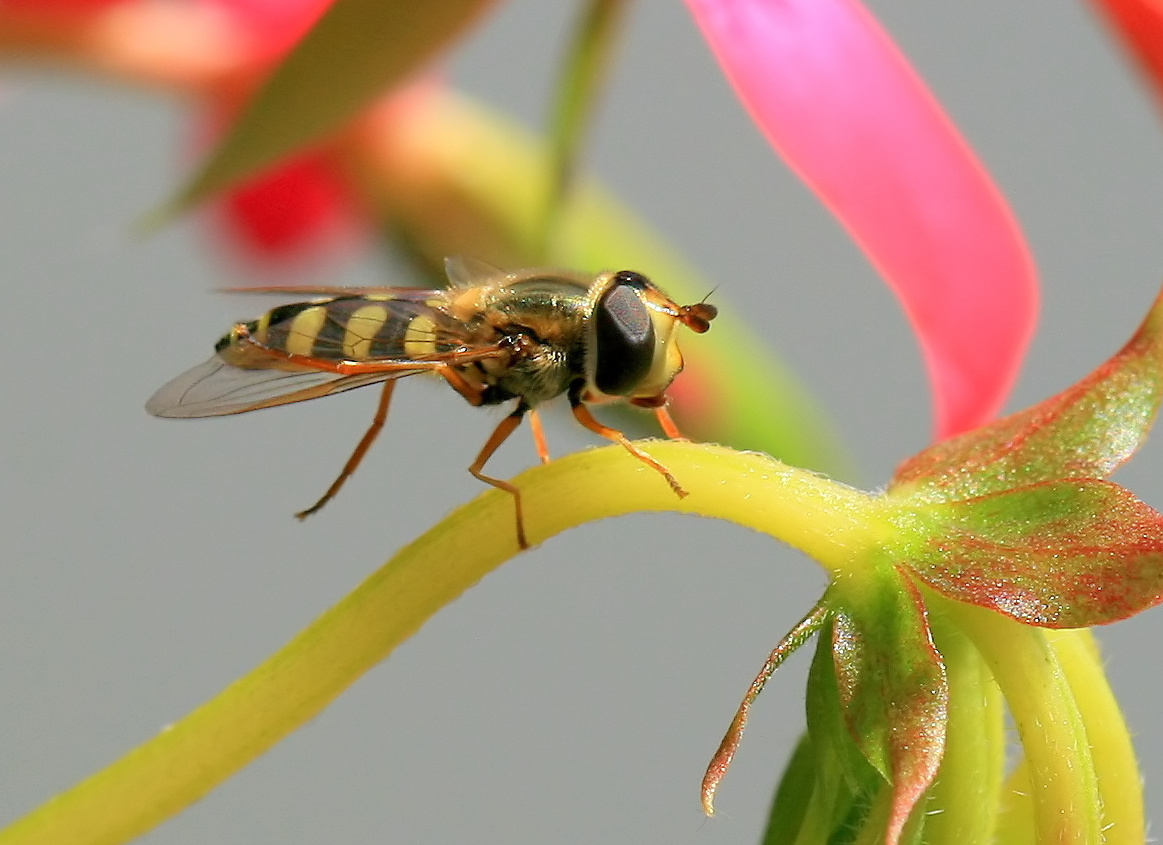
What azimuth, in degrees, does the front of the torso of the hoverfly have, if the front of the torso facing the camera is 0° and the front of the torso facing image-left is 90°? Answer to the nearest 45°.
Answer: approximately 270°
